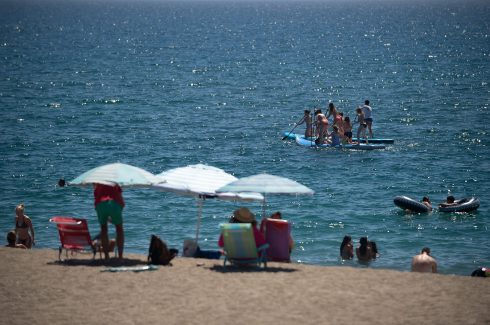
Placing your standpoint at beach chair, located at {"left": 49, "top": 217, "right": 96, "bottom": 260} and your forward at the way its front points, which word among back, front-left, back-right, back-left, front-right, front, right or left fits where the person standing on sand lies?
right

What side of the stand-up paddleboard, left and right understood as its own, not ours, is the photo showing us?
left

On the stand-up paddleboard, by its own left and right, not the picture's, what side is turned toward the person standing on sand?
left

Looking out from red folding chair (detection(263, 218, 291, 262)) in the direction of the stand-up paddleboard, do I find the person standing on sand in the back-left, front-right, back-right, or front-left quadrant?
back-left

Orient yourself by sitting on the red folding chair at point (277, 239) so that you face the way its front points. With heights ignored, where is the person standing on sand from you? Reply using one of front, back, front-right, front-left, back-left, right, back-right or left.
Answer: left

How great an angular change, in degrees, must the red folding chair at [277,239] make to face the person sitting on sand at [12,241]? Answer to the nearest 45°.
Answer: approximately 90° to its left

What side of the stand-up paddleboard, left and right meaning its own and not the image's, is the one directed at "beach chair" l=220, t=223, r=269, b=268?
left

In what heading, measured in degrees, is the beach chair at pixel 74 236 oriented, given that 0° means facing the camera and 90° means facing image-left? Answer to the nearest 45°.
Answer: approximately 225°

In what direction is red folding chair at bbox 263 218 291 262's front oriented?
away from the camera

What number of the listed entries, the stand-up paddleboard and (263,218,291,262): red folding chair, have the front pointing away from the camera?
1
